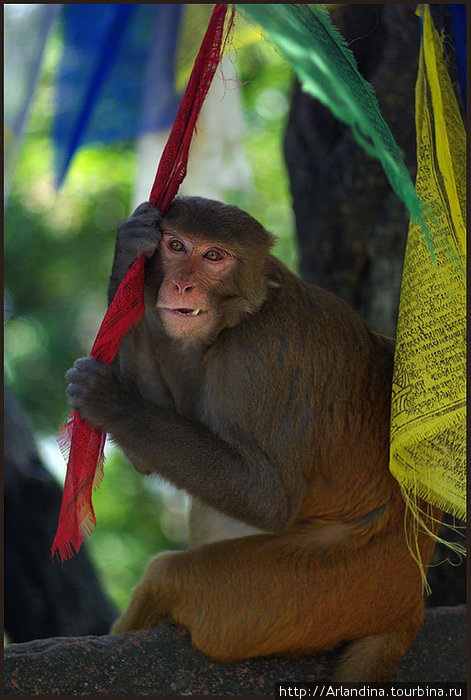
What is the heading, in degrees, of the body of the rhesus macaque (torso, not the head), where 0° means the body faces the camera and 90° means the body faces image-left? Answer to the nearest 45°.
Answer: approximately 90°

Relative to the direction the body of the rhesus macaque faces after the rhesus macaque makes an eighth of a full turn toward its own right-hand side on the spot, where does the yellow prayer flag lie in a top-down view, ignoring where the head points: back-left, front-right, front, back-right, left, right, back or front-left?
back
